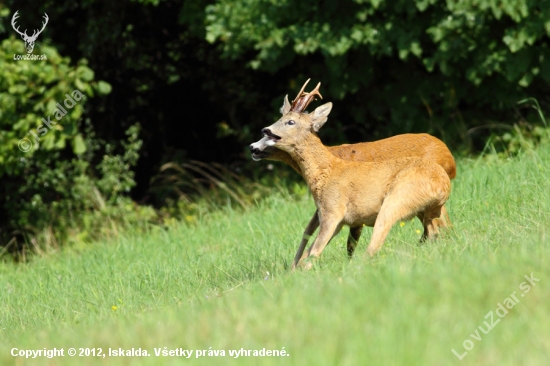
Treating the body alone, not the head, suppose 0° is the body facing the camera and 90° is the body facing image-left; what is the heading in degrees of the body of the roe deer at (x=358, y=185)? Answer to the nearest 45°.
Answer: approximately 90°

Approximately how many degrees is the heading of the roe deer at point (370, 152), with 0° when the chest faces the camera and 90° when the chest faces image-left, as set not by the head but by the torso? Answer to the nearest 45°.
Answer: approximately 90°
